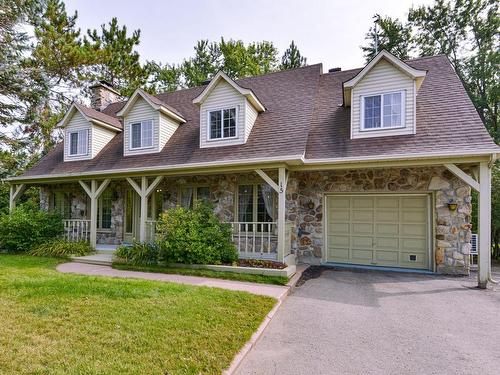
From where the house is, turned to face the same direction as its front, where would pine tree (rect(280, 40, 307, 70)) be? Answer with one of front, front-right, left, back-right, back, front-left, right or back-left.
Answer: back-right

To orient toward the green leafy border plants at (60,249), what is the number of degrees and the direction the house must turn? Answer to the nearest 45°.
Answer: approximately 45° to its right

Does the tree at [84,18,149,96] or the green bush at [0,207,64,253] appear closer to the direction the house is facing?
the green bush

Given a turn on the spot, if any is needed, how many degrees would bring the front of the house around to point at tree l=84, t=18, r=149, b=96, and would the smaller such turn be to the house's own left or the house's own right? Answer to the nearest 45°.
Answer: approximately 90° to the house's own right

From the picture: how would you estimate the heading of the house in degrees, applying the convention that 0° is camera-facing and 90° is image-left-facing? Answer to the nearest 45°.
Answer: approximately 45°

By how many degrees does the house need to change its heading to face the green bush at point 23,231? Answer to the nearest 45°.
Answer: approximately 45° to its right
